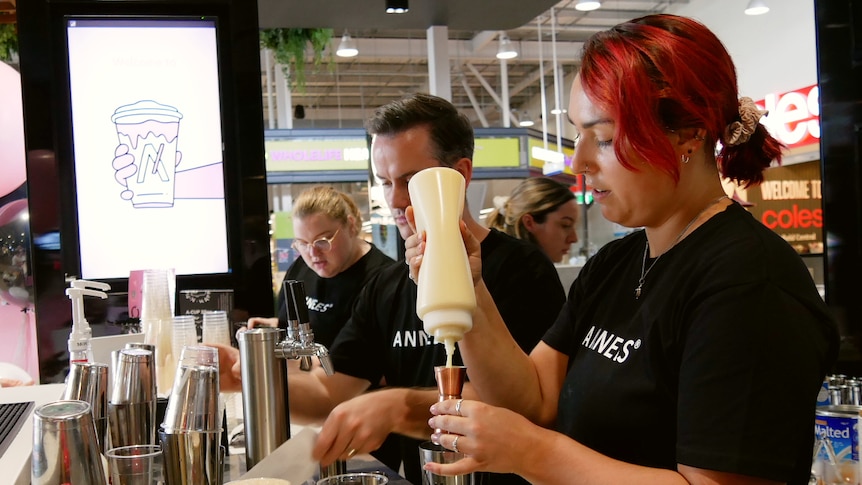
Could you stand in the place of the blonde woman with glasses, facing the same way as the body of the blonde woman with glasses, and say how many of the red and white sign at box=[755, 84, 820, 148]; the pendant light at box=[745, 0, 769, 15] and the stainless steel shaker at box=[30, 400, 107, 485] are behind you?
2

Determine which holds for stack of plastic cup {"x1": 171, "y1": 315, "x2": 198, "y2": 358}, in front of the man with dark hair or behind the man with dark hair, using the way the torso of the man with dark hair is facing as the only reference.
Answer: in front

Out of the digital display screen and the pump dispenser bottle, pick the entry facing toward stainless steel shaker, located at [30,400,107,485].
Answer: the digital display screen

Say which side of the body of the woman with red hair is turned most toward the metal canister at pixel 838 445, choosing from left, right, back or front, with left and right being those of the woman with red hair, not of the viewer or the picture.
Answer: back

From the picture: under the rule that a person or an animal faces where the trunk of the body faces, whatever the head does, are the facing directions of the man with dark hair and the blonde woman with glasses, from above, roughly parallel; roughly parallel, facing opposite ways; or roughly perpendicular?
roughly parallel

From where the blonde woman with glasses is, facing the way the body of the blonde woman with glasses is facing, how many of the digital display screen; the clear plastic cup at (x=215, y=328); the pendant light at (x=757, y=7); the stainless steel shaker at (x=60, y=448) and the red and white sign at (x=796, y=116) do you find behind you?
2

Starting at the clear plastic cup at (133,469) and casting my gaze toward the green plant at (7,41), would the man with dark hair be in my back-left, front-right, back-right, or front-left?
front-right

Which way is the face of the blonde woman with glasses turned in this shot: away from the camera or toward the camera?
toward the camera

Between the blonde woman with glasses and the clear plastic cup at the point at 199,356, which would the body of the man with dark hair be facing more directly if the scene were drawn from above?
the clear plastic cup

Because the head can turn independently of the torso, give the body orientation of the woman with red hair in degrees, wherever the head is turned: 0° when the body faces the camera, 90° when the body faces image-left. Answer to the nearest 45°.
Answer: approximately 45°

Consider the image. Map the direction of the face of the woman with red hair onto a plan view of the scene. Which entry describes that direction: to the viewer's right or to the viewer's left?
to the viewer's left

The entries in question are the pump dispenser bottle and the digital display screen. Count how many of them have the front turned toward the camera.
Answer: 1

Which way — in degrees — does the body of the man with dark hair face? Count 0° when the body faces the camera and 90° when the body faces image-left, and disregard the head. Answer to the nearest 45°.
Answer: approximately 45°

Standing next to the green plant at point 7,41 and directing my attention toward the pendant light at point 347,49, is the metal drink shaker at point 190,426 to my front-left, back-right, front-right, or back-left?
back-right
